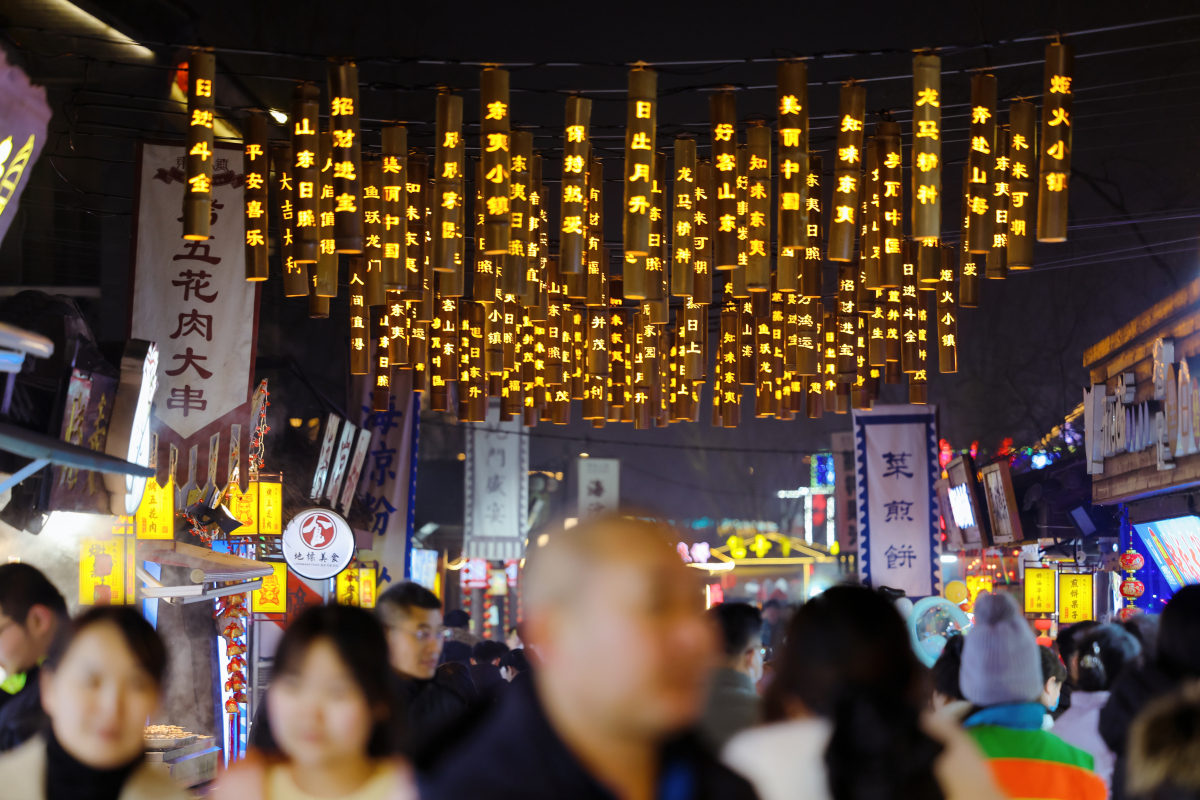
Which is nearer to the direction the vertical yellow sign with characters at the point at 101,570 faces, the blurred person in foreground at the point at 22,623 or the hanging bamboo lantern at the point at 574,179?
the blurred person in foreground

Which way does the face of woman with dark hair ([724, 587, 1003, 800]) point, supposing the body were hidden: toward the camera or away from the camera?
away from the camera

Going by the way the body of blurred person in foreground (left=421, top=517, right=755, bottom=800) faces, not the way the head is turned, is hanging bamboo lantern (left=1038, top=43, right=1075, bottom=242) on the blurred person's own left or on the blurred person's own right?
on the blurred person's own left

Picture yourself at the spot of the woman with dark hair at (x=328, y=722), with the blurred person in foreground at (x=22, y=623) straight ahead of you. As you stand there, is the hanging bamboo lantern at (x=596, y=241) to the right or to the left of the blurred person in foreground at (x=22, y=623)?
right

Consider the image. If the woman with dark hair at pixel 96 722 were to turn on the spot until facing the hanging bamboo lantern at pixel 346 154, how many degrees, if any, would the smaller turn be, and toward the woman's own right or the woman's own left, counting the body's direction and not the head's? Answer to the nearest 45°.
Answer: approximately 180°

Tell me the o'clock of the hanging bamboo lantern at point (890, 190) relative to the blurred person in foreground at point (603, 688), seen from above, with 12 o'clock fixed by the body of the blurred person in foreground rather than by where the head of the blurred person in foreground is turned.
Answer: The hanging bamboo lantern is roughly at 8 o'clock from the blurred person in foreground.

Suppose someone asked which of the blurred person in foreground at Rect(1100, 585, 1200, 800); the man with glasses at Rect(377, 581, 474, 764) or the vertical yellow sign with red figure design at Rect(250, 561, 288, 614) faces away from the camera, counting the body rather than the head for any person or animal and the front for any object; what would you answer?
the blurred person in foreground
